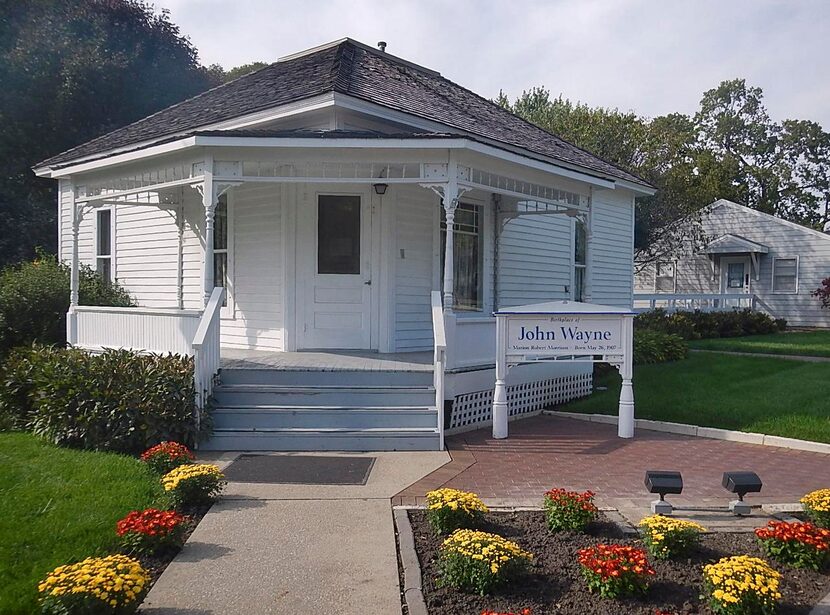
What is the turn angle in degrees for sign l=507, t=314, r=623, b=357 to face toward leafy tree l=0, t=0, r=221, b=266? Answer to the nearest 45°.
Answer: approximately 135° to its right

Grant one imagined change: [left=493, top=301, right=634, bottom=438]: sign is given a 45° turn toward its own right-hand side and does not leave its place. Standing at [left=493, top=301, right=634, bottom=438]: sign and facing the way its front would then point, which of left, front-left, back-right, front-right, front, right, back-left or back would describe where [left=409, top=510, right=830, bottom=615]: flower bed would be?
front-left

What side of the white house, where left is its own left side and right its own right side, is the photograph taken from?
front

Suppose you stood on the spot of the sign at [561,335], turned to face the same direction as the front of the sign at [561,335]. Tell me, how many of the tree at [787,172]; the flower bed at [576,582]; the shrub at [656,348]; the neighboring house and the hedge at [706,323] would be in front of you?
1

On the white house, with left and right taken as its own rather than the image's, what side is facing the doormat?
front

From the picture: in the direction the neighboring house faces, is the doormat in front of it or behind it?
in front

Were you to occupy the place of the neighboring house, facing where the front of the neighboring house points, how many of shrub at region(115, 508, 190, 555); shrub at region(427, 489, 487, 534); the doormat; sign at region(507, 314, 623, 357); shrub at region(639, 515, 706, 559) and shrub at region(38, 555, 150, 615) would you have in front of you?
6

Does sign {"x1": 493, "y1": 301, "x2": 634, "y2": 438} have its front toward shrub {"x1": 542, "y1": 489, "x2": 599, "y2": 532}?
yes

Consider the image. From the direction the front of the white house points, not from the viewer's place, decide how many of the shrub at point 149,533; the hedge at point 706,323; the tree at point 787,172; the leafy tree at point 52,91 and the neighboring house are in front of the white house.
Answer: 1

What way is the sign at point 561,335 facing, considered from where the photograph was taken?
facing the viewer

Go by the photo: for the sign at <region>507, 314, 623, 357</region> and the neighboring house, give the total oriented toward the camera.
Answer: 2

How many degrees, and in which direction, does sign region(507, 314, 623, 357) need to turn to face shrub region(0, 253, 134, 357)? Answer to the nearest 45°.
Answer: approximately 90° to its right

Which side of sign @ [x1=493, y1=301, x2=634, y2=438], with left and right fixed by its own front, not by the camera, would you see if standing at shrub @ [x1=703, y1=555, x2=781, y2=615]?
front

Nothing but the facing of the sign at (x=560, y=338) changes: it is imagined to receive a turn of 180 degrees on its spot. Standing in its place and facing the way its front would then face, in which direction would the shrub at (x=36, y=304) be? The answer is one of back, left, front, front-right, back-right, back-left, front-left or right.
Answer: left

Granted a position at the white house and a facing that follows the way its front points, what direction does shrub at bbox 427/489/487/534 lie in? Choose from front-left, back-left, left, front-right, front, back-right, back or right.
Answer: front
